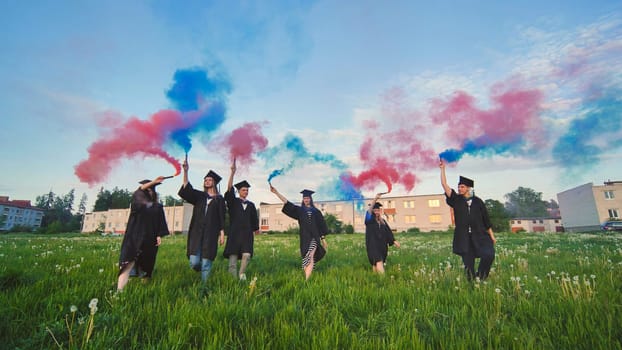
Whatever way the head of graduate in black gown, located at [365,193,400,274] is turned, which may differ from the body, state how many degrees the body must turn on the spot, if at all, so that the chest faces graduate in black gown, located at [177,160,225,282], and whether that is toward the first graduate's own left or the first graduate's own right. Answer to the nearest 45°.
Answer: approximately 45° to the first graduate's own right

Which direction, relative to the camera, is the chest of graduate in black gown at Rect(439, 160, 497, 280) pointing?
toward the camera

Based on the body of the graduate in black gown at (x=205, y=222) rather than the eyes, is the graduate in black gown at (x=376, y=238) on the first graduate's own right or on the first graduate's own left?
on the first graduate's own left

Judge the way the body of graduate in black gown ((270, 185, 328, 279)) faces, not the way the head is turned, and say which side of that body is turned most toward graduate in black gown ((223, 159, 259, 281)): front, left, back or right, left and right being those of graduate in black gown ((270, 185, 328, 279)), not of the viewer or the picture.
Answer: right

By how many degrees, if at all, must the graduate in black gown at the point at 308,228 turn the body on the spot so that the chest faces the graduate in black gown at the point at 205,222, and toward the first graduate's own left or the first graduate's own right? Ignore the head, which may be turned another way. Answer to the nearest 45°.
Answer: approximately 90° to the first graduate's own right

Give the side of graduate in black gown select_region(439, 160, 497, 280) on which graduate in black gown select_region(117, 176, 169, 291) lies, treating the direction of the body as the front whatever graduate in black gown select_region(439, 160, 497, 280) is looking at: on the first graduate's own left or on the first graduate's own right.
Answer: on the first graduate's own right

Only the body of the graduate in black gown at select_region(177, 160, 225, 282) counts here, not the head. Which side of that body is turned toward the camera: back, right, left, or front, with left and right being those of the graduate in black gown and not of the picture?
front

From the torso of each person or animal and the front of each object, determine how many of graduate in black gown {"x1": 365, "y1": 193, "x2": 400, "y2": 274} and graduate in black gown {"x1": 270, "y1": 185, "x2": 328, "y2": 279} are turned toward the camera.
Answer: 2

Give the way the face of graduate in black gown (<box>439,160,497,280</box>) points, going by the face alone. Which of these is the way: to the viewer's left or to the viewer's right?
to the viewer's left

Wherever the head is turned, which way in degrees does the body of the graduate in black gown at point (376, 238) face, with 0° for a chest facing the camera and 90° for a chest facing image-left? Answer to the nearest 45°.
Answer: approximately 0°

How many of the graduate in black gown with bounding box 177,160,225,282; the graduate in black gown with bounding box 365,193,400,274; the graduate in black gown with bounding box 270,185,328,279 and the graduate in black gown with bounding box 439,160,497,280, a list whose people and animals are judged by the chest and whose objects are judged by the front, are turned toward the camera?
4

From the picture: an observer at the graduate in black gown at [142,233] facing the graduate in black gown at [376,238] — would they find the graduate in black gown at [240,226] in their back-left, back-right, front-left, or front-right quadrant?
front-left

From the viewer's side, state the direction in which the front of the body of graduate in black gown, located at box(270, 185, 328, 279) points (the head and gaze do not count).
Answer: toward the camera

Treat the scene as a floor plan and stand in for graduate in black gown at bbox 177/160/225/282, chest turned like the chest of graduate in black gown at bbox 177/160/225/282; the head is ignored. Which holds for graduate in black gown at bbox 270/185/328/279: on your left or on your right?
on your left
